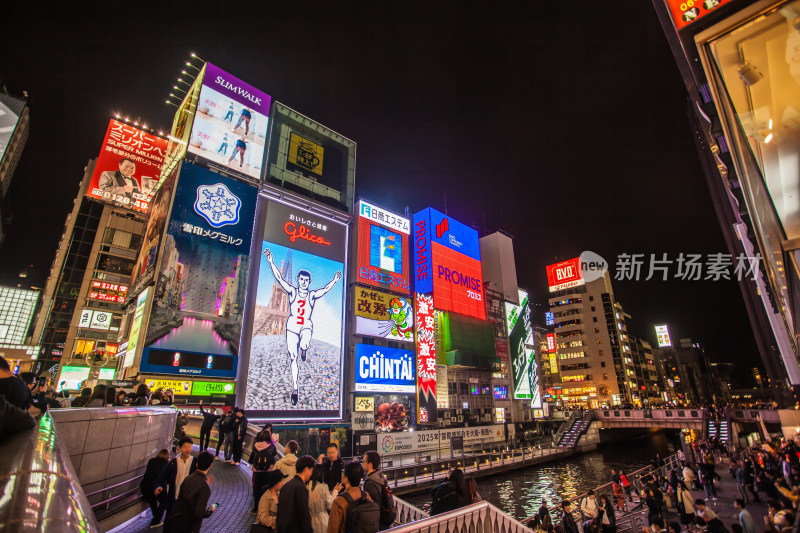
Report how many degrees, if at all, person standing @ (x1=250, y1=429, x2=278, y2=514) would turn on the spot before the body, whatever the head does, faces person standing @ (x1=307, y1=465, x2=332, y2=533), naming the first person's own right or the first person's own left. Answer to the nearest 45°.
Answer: approximately 180°

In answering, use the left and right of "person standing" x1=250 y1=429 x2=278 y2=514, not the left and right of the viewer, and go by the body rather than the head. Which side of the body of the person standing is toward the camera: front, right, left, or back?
back

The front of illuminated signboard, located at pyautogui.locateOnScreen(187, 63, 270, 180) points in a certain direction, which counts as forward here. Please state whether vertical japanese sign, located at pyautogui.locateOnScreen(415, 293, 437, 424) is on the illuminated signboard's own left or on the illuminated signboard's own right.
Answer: on the illuminated signboard's own left

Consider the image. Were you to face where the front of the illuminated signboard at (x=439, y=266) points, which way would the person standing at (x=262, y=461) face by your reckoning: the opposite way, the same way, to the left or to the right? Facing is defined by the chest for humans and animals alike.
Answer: the opposite way

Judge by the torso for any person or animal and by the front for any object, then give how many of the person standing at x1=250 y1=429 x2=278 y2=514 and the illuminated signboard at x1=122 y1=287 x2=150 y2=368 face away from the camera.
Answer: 1

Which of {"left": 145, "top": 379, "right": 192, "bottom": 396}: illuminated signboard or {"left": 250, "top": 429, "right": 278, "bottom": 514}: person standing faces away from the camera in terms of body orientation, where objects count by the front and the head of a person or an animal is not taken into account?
the person standing

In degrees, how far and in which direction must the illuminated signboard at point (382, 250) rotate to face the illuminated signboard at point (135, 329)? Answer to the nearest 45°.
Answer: approximately 90° to its right

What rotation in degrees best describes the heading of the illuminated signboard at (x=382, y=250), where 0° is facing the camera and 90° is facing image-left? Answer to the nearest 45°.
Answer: approximately 315°

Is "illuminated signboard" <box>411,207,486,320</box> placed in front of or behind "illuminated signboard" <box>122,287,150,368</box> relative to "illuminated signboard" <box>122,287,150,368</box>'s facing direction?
behind

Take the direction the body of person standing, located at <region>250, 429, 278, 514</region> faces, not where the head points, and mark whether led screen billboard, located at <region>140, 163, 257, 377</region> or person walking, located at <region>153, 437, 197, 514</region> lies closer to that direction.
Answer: the led screen billboard
